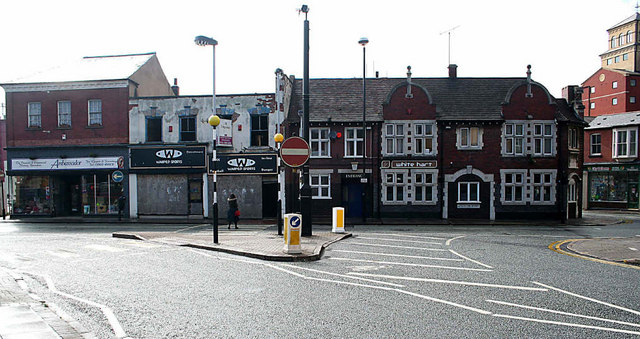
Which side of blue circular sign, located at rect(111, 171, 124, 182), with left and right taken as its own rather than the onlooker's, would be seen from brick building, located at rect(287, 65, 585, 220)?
left

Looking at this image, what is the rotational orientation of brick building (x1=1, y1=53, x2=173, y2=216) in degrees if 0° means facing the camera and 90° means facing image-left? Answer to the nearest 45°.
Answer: approximately 0°

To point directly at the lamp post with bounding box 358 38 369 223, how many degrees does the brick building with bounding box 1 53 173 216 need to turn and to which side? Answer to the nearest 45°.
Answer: approximately 45° to its left

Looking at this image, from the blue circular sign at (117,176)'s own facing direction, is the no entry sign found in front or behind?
in front

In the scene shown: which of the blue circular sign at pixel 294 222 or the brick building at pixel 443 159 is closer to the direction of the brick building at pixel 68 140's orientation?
the blue circular sign

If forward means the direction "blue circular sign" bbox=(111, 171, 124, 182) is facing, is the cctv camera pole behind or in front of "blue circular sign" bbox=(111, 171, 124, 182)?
in front

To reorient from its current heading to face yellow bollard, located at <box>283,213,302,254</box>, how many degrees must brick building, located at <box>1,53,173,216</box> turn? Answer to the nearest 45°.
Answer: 0° — it already faces it

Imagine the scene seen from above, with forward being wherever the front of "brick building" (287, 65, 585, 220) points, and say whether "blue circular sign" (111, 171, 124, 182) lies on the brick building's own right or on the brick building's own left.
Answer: on the brick building's own right

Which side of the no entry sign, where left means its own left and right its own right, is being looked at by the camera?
front
